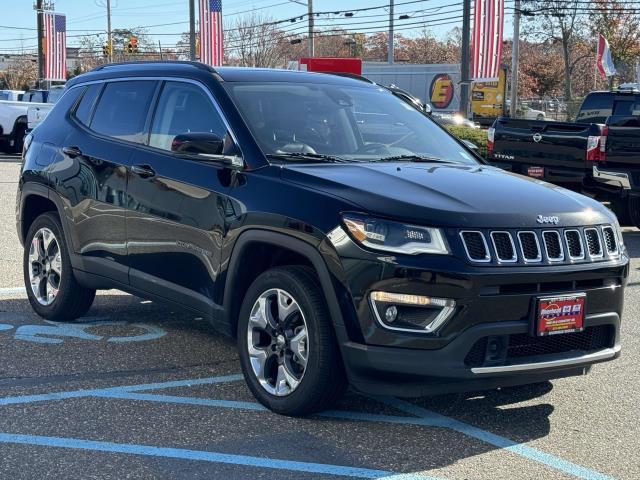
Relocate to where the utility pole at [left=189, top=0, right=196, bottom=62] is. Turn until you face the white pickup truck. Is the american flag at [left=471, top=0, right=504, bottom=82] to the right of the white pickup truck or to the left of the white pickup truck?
left

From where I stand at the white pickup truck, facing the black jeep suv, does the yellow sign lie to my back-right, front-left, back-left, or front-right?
back-left

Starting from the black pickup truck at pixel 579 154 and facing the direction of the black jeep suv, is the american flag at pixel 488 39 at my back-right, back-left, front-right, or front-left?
back-right

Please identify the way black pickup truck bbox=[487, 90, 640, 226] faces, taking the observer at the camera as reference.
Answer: facing away from the viewer and to the right of the viewer

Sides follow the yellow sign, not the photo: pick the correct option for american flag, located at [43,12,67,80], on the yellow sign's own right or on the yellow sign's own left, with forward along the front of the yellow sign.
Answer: on the yellow sign's own right

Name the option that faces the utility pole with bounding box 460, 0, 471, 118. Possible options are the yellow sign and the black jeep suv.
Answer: the yellow sign

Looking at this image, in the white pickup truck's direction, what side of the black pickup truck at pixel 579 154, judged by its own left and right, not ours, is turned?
left

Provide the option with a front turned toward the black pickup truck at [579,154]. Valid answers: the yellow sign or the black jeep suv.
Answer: the yellow sign

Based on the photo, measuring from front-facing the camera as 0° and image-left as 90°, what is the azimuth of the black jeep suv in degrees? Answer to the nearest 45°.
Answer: approximately 315°

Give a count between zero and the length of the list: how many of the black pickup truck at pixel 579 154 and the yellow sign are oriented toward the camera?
1

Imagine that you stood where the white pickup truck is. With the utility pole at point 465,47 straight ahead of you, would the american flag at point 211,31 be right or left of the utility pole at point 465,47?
left
